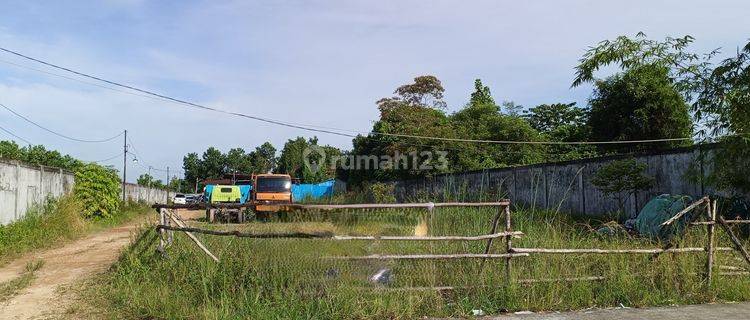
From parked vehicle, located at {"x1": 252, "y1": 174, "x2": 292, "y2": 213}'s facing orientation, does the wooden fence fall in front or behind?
in front

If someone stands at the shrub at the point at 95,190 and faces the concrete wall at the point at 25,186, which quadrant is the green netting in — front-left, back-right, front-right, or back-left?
front-left

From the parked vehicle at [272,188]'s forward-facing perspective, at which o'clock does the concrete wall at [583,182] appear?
The concrete wall is roughly at 10 o'clock from the parked vehicle.

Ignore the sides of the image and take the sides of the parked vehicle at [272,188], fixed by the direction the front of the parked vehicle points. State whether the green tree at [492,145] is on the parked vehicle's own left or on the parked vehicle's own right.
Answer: on the parked vehicle's own left

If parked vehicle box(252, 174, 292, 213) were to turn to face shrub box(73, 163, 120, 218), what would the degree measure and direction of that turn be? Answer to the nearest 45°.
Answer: approximately 90° to its right

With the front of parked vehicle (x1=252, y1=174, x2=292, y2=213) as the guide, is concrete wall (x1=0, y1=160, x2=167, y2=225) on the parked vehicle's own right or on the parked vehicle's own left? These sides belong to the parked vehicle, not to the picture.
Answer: on the parked vehicle's own right

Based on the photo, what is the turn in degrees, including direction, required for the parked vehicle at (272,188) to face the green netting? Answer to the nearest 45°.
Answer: approximately 45° to its left

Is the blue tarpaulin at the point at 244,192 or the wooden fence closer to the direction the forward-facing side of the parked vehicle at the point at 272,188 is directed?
the wooden fence

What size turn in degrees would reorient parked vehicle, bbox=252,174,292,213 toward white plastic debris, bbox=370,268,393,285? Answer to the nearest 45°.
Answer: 0° — it already faces it

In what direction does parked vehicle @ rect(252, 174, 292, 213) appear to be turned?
toward the camera

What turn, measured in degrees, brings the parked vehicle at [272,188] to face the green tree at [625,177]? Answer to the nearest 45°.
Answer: approximately 45° to its left

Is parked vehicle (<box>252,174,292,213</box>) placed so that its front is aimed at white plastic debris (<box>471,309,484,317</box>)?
yes
